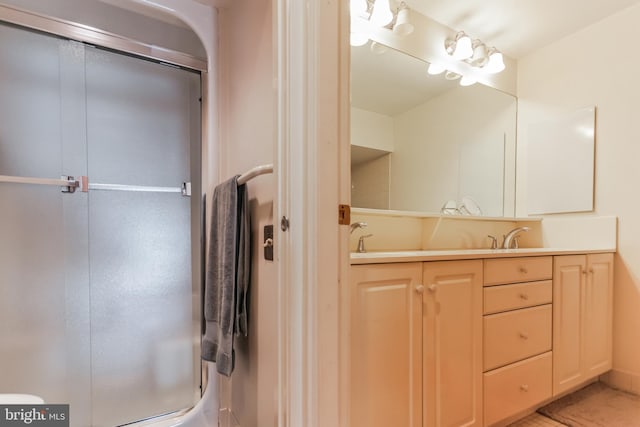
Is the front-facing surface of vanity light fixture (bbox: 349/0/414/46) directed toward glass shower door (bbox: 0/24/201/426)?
no

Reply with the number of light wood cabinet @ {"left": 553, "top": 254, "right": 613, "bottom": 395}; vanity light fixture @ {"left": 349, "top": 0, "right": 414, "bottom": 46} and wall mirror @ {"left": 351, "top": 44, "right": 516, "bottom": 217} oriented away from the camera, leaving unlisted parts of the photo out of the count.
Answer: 0

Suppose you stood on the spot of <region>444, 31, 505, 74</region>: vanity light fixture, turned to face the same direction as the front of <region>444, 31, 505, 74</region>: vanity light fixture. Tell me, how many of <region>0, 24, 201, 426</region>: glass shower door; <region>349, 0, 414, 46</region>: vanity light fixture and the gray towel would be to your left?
0

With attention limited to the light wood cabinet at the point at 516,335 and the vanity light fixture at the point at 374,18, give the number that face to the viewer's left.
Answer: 0

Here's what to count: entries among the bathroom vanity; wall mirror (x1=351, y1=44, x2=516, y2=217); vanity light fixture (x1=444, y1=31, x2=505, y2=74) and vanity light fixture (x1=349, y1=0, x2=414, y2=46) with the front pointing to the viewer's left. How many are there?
0

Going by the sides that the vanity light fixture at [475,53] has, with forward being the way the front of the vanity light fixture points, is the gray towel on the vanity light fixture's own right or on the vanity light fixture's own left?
on the vanity light fixture's own right

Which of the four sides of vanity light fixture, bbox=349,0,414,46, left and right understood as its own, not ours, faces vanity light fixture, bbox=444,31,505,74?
left

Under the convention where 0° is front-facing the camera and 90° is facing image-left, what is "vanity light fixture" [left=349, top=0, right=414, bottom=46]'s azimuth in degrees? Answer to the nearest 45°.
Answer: approximately 315°

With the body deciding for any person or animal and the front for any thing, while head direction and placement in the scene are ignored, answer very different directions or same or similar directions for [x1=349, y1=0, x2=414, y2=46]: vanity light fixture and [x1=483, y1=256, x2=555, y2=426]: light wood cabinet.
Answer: same or similar directions

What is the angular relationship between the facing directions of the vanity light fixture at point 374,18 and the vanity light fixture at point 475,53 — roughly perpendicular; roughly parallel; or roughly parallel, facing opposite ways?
roughly parallel

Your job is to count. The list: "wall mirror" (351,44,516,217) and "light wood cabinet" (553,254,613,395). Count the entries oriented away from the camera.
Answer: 0

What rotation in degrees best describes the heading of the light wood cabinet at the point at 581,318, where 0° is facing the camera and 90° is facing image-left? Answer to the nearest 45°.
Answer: approximately 315°

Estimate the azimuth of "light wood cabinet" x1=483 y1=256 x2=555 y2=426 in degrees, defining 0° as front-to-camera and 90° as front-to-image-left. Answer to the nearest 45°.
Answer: approximately 315°

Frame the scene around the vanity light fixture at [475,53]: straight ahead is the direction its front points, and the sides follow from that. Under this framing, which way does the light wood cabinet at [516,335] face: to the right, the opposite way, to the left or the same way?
the same way
